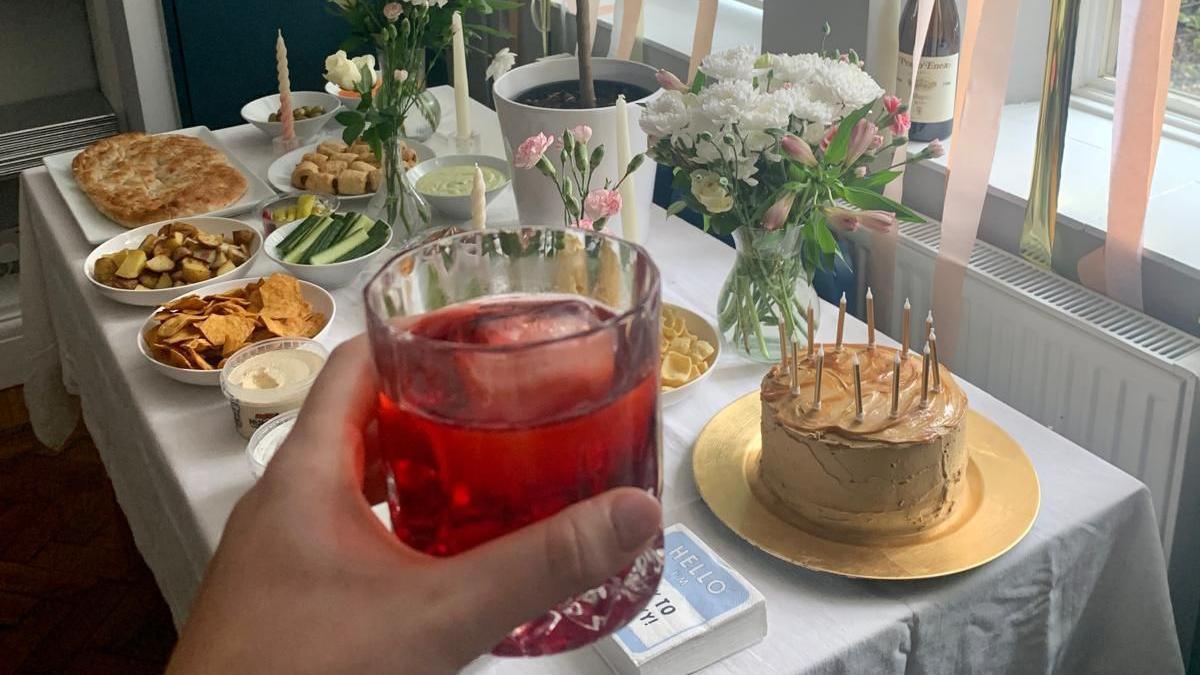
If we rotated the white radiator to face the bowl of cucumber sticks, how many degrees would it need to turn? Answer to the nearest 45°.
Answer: approximately 45° to its right

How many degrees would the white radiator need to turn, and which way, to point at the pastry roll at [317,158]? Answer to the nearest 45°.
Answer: approximately 45° to its right

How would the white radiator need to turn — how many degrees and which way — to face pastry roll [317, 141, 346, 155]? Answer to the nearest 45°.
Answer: approximately 45° to its right

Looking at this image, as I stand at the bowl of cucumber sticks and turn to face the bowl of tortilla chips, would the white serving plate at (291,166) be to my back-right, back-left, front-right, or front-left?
back-right

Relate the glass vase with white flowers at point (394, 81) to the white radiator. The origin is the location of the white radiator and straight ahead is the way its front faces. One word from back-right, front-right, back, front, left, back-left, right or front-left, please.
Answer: front-right

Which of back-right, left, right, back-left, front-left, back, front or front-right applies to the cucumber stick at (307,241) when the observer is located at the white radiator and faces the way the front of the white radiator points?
front-right

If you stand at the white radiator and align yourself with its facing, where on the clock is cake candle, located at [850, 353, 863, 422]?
The cake candle is roughly at 11 o'clock from the white radiator.

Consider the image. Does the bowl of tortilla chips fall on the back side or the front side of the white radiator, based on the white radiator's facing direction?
on the front side

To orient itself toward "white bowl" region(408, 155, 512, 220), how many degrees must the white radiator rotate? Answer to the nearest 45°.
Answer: approximately 45° to its right

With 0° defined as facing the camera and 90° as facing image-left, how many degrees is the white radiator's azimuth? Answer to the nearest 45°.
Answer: approximately 45°

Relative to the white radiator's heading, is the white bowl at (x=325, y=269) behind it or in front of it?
in front
